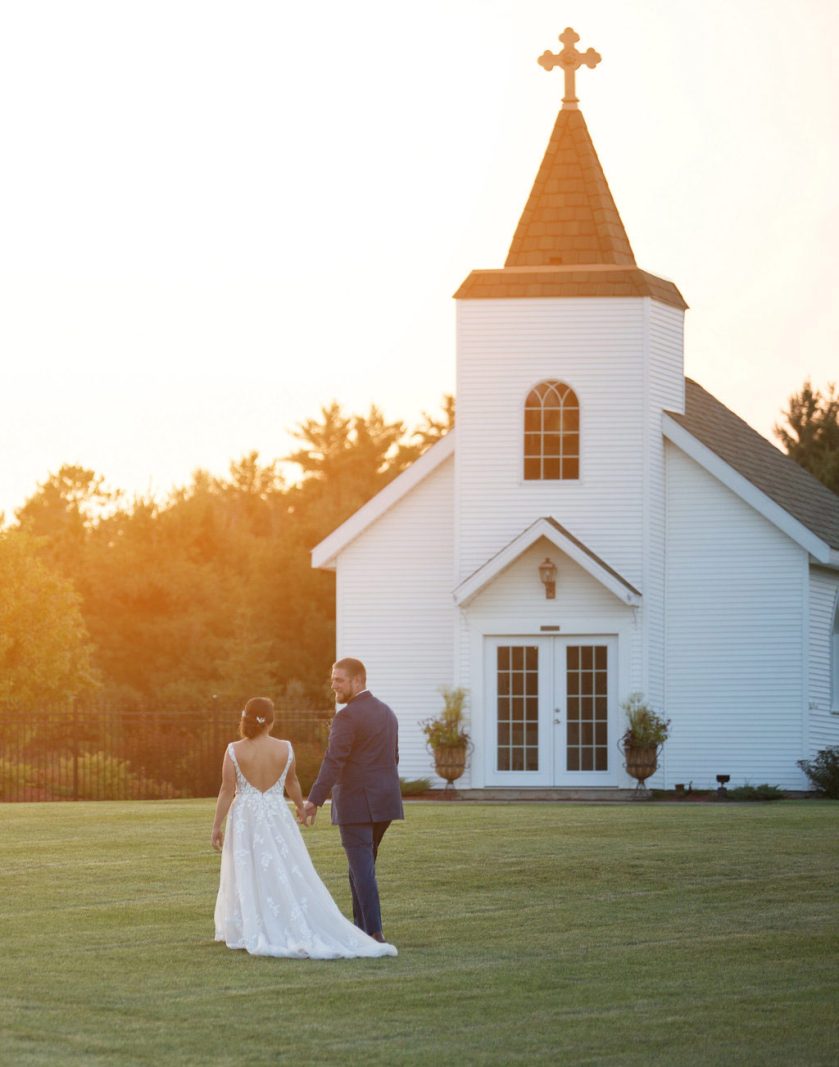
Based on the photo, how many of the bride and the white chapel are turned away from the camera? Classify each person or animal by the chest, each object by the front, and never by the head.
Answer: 1

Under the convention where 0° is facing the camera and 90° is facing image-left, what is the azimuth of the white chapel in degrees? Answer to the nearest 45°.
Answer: approximately 0°

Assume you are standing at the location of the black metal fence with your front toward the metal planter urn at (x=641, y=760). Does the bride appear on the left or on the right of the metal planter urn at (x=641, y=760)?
right

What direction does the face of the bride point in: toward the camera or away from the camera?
away from the camera

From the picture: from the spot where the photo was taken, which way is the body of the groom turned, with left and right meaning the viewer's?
facing away from the viewer and to the left of the viewer

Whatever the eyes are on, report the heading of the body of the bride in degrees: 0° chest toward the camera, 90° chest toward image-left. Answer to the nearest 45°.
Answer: approximately 180°

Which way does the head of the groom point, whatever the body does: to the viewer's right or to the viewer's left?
to the viewer's left

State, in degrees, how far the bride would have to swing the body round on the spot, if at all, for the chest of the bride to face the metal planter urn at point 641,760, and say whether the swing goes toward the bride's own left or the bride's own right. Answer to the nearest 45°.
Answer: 0° — they already face it

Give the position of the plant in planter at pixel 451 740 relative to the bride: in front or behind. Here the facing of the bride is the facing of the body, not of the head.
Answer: in front

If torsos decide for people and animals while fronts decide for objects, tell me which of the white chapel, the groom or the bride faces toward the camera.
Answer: the white chapel

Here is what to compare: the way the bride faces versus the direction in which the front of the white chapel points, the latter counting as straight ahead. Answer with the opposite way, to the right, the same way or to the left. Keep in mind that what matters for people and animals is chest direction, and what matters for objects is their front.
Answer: the opposite way

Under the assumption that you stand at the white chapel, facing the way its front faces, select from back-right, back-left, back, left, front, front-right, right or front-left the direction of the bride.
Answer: front

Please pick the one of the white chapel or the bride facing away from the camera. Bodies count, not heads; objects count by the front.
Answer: the bride

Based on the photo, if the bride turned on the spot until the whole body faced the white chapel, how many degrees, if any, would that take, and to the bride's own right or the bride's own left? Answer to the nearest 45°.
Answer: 0° — they already face it
